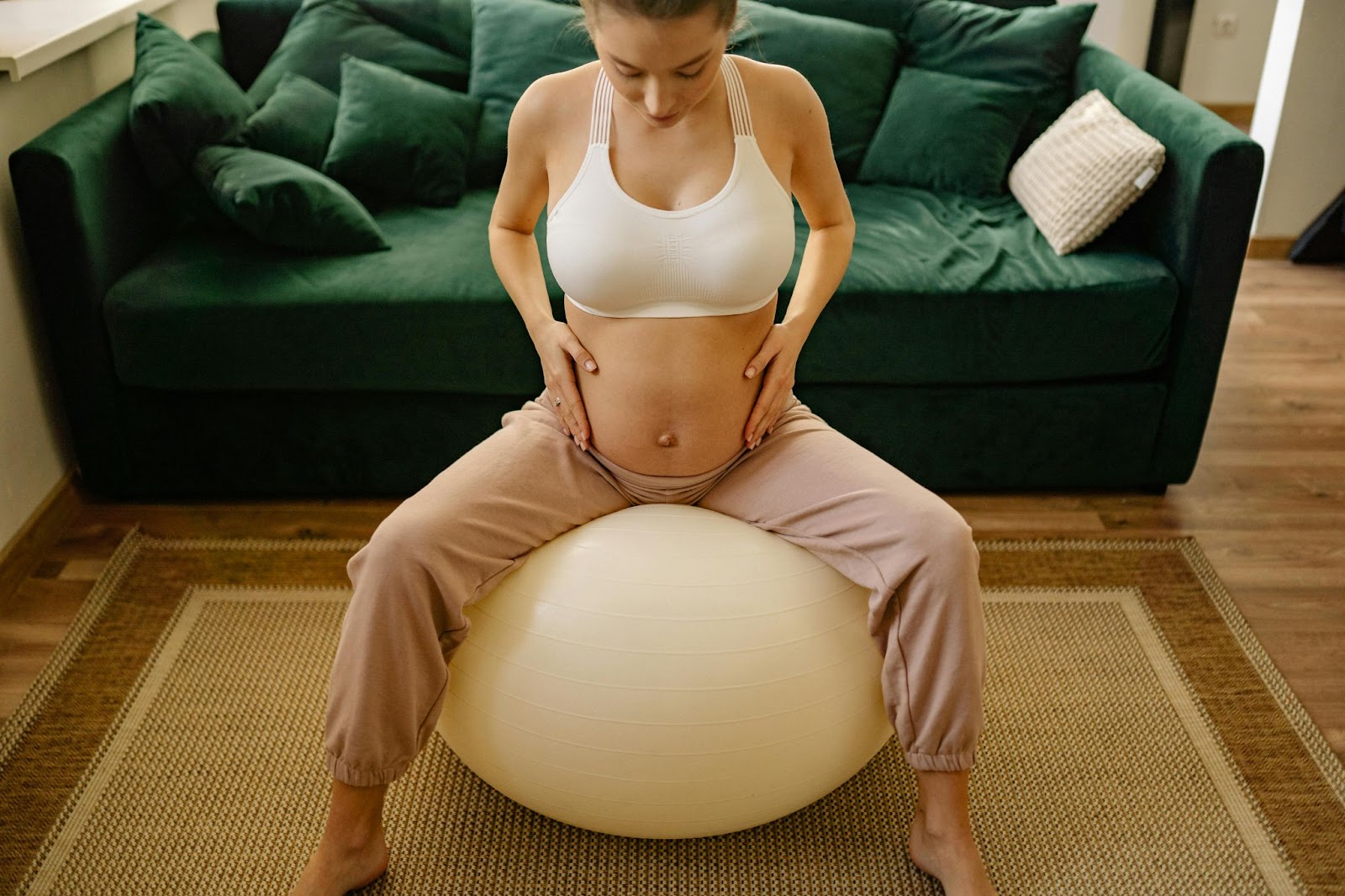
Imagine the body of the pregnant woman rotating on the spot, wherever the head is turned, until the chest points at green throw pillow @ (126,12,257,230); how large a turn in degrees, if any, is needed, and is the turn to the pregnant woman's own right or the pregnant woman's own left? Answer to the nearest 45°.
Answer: approximately 135° to the pregnant woman's own right

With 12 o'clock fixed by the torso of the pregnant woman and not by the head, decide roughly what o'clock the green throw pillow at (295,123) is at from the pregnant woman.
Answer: The green throw pillow is roughly at 5 o'clock from the pregnant woman.

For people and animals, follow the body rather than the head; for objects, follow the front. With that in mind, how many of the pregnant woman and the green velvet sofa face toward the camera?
2

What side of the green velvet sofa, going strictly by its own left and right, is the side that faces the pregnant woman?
front

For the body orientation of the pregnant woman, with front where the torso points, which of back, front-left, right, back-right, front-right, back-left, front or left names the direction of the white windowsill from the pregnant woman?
back-right

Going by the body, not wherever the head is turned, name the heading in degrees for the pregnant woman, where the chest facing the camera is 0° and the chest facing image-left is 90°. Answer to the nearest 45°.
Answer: approximately 0°

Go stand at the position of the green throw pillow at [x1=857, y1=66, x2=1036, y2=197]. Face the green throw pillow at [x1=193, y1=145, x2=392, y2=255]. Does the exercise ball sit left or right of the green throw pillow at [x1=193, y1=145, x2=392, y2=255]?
left

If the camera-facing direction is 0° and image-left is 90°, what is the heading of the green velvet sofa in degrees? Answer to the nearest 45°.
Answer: approximately 0°
